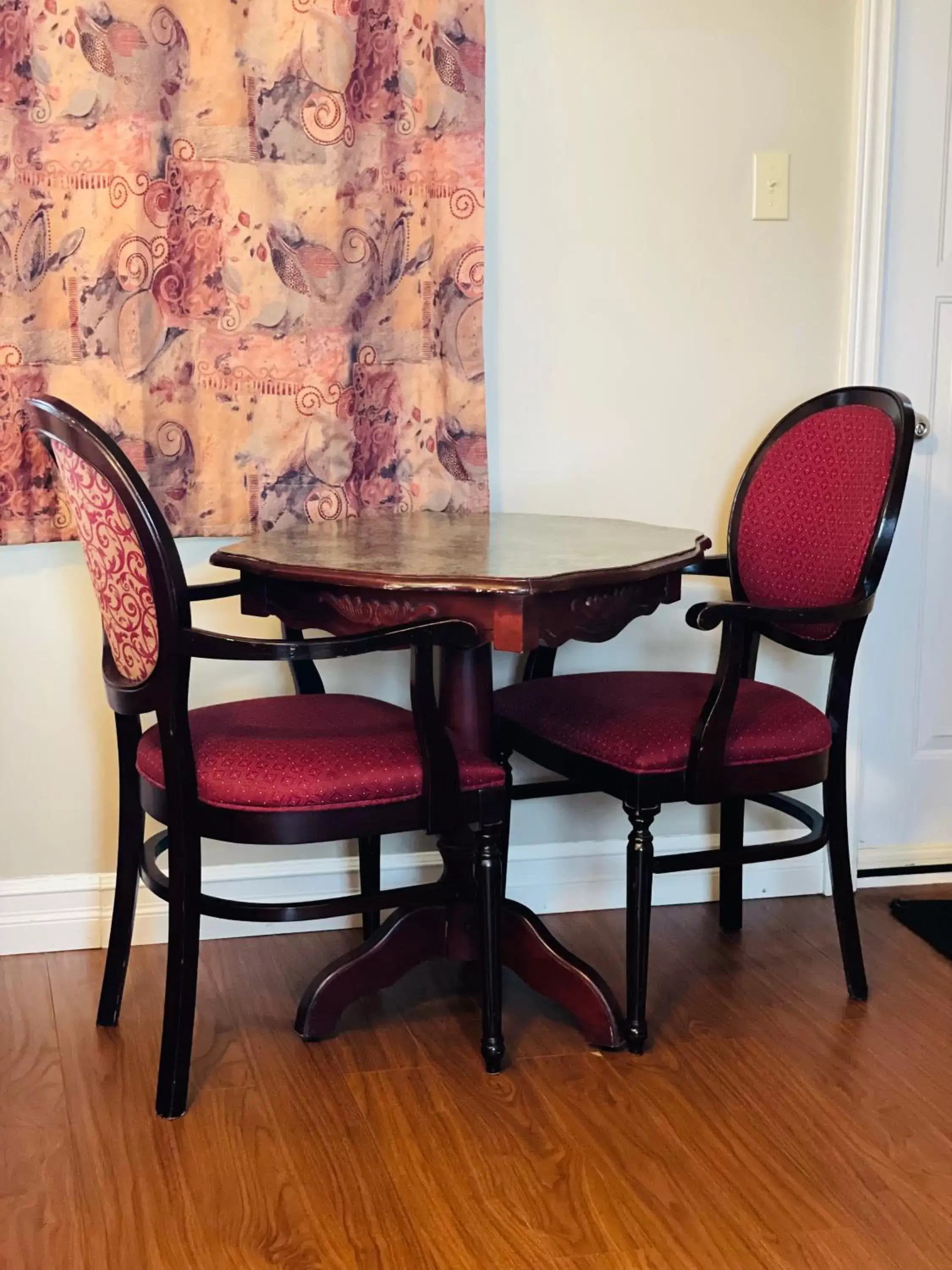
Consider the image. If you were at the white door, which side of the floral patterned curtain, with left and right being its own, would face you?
left

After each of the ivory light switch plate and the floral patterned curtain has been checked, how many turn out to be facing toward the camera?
2

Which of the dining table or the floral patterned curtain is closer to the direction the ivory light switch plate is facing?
the dining table

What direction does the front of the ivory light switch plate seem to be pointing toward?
toward the camera

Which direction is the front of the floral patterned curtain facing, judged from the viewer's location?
facing the viewer

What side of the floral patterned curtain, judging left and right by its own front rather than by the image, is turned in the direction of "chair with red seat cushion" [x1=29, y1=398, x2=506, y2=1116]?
front

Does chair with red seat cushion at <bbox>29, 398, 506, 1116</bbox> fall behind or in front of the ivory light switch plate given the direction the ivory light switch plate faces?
in front

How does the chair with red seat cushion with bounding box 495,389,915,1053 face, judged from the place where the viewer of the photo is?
facing the viewer and to the left of the viewer

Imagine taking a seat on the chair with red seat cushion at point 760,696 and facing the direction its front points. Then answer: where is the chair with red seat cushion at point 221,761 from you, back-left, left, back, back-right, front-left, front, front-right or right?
front
